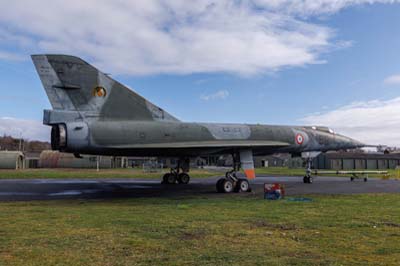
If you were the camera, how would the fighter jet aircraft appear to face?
facing away from the viewer and to the right of the viewer

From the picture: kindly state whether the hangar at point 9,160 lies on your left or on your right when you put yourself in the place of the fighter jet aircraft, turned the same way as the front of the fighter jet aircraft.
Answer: on your left
